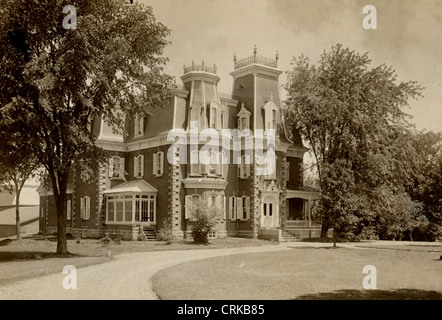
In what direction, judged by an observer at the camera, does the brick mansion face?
facing the viewer and to the right of the viewer

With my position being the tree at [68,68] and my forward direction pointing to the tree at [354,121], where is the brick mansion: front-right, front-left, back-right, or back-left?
front-left

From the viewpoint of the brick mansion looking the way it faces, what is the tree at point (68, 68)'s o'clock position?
The tree is roughly at 2 o'clock from the brick mansion.

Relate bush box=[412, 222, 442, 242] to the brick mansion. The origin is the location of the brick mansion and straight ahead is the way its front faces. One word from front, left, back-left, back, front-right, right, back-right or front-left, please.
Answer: front-left

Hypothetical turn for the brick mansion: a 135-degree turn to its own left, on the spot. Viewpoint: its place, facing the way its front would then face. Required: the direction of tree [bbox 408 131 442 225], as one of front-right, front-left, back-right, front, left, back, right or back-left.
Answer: right

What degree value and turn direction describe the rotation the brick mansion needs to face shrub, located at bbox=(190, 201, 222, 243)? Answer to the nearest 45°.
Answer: approximately 45° to its right
